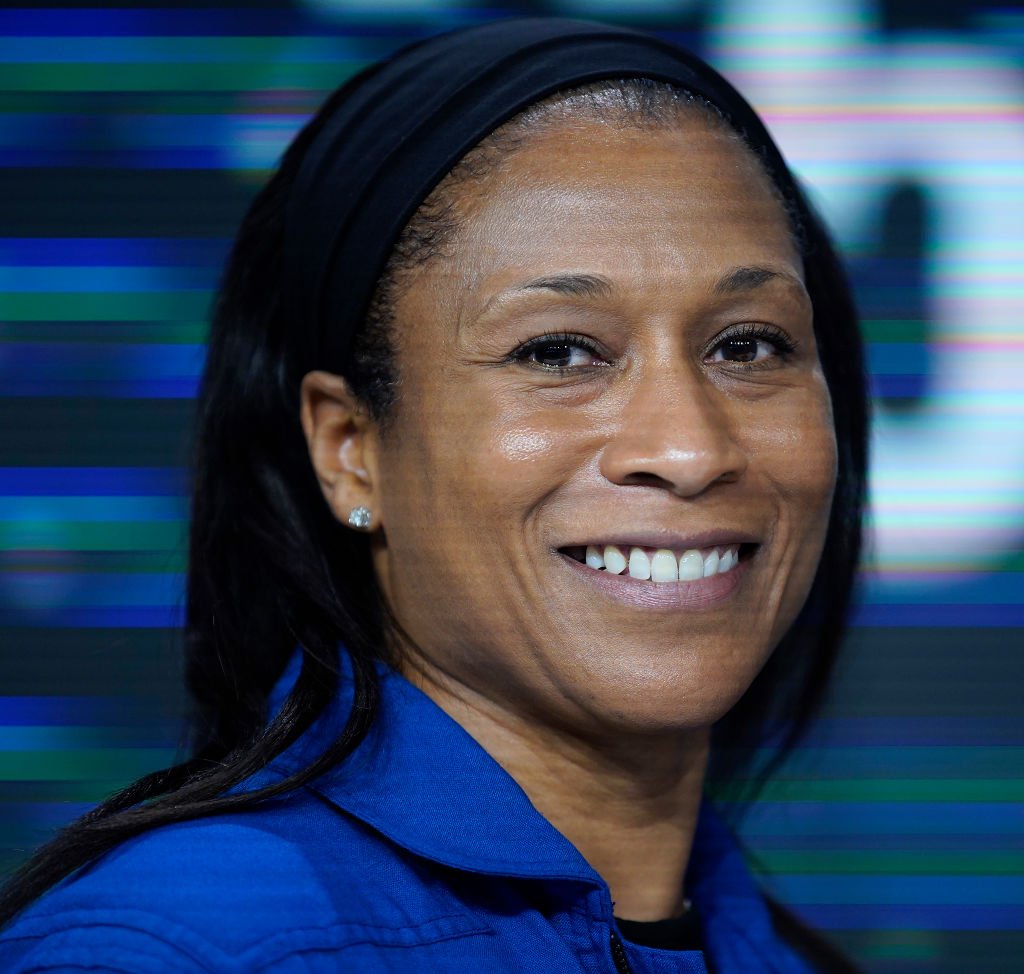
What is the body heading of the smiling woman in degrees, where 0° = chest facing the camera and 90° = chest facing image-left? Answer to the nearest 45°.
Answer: approximately 315°

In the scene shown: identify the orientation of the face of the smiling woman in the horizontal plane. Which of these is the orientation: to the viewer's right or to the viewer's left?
to the viewer's right
